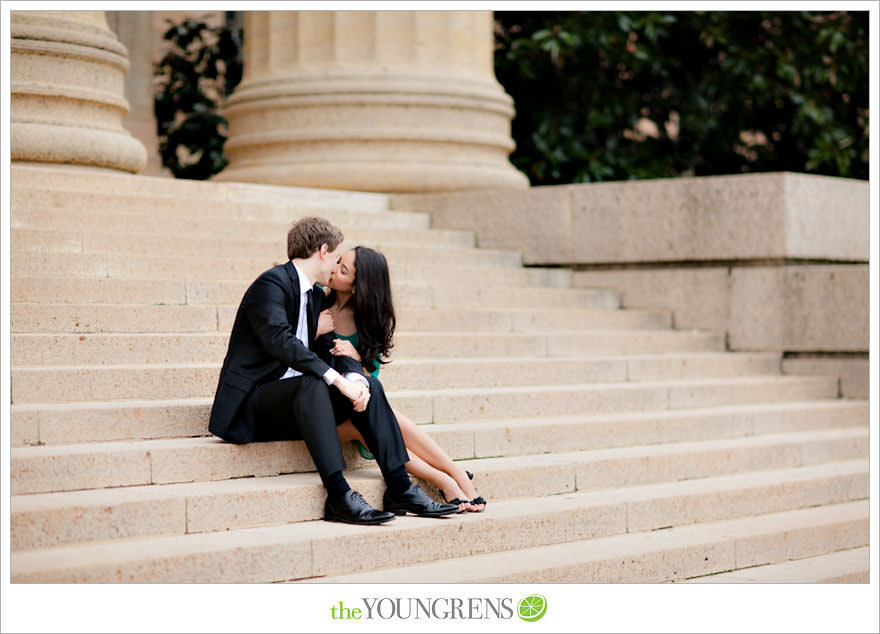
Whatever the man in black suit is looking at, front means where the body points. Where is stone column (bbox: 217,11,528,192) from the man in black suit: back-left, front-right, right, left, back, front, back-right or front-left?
back-left

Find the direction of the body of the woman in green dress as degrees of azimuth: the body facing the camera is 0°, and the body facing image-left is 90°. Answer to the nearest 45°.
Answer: approximately 45°

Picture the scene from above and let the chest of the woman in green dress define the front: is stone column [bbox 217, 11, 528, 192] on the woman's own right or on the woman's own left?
on the woman's own right

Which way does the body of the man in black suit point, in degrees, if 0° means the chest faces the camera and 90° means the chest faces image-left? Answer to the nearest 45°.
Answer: approximately 315°

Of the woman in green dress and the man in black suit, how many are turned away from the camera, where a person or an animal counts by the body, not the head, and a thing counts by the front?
0

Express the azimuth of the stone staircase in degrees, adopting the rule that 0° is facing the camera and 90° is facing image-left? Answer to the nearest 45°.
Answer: approximately 315°

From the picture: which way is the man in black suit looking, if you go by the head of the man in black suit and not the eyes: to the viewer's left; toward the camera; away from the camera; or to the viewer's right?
to the viewer's right

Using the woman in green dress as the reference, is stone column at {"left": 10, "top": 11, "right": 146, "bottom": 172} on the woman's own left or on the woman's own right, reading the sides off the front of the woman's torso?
on the woman's own right

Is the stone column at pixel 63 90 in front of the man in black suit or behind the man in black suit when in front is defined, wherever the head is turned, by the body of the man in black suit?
behind
